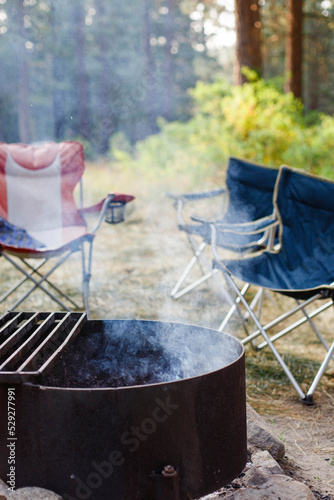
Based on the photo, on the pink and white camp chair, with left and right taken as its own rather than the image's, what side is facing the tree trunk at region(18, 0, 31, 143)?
back

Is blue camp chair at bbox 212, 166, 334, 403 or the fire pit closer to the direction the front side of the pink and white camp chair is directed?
the fire pit

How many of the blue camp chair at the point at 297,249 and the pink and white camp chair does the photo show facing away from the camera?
0

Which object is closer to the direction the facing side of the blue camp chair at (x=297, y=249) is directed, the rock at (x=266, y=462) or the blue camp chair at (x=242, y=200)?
the rock

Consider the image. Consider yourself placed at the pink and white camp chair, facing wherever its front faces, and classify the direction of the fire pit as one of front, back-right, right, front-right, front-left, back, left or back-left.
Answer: front

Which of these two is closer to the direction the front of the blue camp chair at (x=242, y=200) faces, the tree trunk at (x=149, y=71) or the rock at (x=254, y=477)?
the rock

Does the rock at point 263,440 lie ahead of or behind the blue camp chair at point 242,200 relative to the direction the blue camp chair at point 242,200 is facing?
ahead

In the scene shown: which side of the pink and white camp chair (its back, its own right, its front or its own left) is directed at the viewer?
front

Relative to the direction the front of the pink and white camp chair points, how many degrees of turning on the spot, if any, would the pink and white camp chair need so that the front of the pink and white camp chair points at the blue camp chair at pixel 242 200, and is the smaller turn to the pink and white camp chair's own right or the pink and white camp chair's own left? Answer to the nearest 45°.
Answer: approximately 90° to the pink and white camp chair's own left

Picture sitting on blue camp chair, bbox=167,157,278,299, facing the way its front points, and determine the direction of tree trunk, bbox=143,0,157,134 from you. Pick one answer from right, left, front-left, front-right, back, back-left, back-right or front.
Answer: back-right

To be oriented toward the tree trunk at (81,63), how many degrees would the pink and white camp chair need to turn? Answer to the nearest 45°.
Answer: approximately 180°

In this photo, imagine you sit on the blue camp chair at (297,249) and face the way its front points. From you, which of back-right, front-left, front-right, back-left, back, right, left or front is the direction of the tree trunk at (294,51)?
back-right

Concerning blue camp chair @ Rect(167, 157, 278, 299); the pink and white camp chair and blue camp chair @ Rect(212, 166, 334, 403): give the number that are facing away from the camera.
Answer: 0

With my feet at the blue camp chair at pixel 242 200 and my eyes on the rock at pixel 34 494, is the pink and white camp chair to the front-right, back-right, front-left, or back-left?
front-right

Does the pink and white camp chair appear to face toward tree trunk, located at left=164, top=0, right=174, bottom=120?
no

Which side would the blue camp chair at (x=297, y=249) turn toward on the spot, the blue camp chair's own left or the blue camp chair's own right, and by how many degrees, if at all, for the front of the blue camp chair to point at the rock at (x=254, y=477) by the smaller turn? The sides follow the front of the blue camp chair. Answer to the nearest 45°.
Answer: approximately 45° to the blue camp chair's own left

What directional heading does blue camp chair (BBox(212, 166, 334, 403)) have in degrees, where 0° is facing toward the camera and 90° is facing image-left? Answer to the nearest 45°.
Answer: approximately 45°

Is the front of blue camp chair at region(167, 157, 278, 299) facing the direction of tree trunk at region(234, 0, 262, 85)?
no

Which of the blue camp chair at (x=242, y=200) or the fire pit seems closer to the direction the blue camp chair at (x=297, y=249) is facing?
the fire pit

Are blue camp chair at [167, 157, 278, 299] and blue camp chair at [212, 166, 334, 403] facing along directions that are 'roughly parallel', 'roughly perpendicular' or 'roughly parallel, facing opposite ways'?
roughly parallel

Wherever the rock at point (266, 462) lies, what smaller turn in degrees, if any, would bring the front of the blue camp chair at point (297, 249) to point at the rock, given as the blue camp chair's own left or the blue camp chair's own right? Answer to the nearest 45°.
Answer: approximately 45° to the blue camp chair's own left
